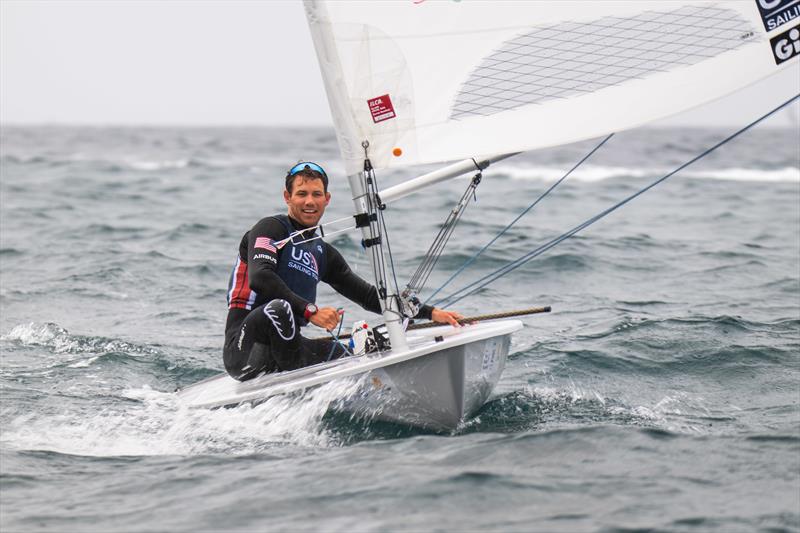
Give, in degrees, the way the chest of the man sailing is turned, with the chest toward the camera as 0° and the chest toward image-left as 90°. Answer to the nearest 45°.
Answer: approximately 315°

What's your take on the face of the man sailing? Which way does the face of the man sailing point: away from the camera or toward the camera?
toward the camera
